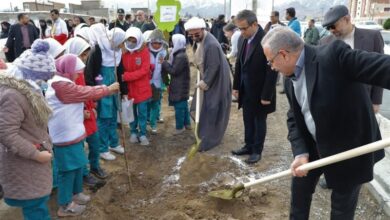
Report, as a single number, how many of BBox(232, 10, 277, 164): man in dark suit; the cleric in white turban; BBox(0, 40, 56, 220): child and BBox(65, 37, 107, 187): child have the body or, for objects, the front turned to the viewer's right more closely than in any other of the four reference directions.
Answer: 2

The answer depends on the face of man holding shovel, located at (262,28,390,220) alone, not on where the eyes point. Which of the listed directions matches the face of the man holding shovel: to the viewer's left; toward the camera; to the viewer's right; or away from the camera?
to the viewer's left

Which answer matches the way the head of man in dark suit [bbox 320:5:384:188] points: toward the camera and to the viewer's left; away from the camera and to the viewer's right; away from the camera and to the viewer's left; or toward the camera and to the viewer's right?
toward the camera and to the viewer's left

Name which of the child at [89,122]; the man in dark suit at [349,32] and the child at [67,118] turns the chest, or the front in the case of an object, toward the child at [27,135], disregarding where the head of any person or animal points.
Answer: the man in dark suit

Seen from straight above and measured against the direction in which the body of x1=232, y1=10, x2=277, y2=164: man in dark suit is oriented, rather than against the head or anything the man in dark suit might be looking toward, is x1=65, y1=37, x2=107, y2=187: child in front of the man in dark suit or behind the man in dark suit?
in front

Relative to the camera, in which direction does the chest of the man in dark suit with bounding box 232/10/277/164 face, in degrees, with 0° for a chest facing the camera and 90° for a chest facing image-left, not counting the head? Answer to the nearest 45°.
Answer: approximately 45°

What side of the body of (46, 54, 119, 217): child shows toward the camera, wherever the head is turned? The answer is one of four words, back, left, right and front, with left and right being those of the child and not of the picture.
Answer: right

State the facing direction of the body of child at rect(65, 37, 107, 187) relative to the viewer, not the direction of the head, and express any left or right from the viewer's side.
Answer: facing to the right of the viewer

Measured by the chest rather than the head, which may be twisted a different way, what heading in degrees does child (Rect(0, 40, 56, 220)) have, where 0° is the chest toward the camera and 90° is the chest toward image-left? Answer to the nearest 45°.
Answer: approximately 270°

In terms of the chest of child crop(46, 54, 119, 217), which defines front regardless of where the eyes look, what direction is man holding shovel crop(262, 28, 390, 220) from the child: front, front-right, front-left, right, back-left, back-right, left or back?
front-right
